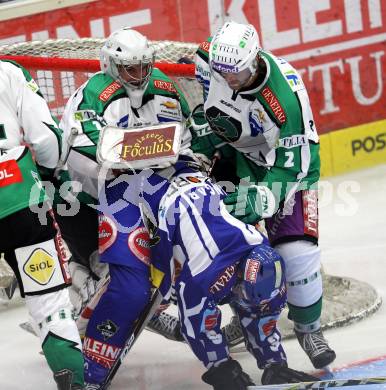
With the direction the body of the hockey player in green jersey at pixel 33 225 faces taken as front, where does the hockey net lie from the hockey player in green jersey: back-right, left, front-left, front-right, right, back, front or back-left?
front

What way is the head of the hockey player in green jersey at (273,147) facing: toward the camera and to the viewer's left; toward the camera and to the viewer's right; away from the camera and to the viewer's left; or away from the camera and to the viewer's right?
toward the camera and to the viewer's left

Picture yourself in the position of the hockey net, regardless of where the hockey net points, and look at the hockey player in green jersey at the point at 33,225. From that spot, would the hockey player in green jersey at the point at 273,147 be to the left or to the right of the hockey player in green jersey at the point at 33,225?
left

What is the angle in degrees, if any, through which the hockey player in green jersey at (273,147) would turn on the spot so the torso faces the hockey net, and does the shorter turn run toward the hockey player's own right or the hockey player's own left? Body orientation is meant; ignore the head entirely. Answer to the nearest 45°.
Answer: approximately 90° to the hockey player's own right

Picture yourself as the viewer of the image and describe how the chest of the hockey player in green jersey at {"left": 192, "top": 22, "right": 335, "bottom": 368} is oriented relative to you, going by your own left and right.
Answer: facing the viewer and to the left of the viewer

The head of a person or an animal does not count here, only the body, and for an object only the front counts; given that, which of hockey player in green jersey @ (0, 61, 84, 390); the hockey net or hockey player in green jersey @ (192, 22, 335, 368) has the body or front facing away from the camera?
hockey player in green jersey @ (0, 61, 84, 390)

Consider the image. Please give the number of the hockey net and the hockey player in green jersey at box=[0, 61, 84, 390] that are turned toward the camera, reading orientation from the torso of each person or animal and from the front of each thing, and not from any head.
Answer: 1

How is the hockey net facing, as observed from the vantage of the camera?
facing the viewer

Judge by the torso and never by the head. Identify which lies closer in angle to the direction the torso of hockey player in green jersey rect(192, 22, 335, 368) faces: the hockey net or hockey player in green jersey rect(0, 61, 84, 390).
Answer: the hockey player in green jersey

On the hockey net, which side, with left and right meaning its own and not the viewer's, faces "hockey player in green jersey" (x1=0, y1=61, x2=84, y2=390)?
front

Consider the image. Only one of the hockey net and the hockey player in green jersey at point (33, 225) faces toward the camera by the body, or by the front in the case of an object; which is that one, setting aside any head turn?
the hockey net
